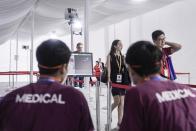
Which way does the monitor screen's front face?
toward the camera
